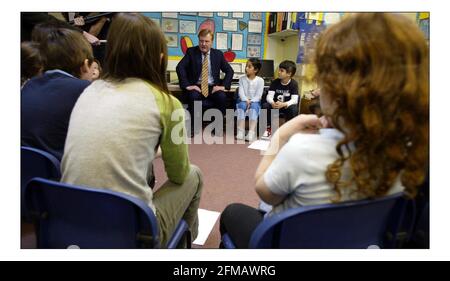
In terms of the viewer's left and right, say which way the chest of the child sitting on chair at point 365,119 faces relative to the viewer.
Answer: facing away from the viewer and to the left of the viewer

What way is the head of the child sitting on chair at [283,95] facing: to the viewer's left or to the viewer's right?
to the viewer's left

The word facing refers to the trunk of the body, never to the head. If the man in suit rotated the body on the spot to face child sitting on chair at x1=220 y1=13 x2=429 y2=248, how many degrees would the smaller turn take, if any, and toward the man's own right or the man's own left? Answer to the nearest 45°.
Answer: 0° — they already face them

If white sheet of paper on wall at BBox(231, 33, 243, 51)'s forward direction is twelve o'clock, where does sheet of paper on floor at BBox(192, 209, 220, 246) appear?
The sheet of paper on floor is roughly at 12 o'clock from the white sheet of paper on wall.

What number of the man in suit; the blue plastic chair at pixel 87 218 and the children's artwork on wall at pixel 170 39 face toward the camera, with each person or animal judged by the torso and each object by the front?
2

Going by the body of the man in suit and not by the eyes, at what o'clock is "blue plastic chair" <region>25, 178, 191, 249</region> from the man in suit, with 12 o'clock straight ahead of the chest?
The blue plastic chair is roughly at 12 o'clock from the man in suit.
